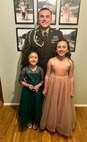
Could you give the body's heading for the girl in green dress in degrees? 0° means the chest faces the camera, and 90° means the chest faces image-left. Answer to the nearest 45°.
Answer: approximately 0°

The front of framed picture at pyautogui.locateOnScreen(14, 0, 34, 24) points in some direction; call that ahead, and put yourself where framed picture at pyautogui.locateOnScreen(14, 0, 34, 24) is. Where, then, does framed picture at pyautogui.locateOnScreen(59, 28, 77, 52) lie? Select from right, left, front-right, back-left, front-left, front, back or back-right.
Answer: left

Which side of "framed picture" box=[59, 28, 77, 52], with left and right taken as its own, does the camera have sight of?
front

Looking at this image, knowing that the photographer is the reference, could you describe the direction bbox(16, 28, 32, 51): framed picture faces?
facing the viewer

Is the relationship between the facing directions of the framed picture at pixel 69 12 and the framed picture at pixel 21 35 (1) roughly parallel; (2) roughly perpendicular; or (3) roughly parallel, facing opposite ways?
roughly parallel

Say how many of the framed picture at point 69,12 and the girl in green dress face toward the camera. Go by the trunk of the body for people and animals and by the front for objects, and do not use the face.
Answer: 2

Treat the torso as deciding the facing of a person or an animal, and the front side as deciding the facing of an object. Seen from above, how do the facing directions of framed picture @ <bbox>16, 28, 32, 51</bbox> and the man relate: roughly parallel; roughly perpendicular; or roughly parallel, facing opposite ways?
roughly parallel

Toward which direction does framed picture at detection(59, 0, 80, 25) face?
toward the camera

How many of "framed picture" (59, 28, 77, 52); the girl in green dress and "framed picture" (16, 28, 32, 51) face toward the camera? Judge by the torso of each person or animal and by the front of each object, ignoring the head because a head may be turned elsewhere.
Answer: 3

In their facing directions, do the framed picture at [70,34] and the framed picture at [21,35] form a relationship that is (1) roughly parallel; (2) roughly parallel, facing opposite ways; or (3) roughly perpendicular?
roughly parallel

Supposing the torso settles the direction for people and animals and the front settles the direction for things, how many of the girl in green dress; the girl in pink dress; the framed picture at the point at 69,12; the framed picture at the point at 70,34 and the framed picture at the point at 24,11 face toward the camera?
5
